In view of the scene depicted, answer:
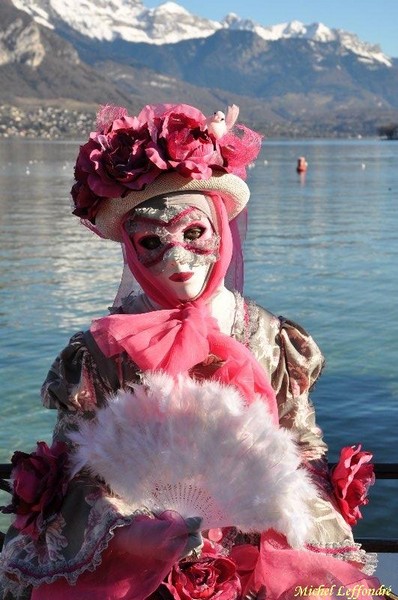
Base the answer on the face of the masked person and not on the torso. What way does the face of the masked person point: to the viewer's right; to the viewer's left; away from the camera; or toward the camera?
toward the camera

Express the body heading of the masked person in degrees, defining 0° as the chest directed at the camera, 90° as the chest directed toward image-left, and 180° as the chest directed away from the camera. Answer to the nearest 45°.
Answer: approximately 0°
